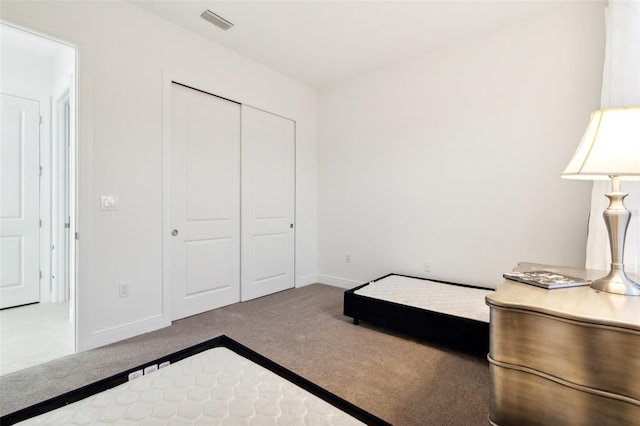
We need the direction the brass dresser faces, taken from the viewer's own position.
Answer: facing the viewer and to the left of the viewer

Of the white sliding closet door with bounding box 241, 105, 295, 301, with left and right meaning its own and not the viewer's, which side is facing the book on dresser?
front

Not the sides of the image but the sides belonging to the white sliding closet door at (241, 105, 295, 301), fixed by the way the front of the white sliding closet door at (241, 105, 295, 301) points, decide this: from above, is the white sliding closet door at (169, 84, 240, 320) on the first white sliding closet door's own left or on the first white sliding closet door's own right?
on the first white sliding closet door's own right

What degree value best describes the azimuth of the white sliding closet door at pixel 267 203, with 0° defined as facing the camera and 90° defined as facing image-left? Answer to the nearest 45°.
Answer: approximately 315°

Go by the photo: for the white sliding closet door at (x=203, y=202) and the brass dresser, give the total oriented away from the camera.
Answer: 0

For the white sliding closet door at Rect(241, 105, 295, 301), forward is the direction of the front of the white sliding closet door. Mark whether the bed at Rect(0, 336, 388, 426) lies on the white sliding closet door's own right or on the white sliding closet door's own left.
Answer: on the white sliding closet door's own right

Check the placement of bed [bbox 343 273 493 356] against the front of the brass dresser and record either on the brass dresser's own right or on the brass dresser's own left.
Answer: on the brass dresser's own right

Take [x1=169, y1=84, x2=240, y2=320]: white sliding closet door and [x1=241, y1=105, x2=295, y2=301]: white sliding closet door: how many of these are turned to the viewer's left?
0

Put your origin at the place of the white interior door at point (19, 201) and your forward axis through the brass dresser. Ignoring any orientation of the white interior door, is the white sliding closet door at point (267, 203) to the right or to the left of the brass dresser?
left

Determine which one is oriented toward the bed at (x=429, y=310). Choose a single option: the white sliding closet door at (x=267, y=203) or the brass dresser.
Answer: the white sliding closet door

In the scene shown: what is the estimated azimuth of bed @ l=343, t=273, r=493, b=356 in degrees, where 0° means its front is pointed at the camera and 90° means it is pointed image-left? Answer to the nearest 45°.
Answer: approximately 135°

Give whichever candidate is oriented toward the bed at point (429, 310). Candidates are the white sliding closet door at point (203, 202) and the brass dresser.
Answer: the white sliding closet door
